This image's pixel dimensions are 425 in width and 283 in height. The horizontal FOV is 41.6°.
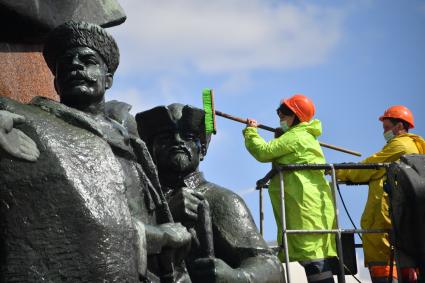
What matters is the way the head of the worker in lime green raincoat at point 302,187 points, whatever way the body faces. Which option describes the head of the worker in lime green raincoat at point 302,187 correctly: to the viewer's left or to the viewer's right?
to the viewer's left

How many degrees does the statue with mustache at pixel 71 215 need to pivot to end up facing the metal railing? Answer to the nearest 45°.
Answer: approximately 135° to its left

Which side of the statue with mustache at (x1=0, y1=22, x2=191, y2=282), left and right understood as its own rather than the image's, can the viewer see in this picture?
front

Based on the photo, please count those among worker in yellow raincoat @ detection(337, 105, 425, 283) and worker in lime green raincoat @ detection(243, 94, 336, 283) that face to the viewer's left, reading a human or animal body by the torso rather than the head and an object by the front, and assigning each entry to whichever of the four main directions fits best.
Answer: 2

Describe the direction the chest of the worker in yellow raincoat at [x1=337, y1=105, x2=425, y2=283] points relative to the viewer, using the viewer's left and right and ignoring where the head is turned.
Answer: facing to the left of the viewer

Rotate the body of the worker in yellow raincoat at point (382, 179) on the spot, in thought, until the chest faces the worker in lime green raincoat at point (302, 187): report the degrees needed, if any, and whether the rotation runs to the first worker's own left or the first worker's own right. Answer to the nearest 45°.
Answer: approximately 45° to the first worker's own left

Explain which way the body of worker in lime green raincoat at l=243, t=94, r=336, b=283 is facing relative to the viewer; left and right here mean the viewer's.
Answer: facing to the left of the viewer

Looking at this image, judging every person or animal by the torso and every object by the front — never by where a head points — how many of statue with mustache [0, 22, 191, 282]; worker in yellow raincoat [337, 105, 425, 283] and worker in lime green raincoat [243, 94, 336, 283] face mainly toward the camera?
1

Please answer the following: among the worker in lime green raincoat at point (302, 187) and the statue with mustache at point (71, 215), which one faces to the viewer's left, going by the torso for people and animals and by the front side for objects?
the worker in lime green raincoat
